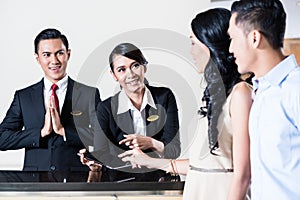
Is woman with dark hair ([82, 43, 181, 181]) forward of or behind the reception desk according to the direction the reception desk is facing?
behind

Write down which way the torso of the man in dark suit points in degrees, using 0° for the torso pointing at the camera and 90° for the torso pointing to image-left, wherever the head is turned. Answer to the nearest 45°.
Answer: approximately 0°

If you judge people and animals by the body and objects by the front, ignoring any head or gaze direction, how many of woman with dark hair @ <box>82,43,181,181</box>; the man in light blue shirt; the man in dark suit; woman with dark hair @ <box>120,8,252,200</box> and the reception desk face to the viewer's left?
2

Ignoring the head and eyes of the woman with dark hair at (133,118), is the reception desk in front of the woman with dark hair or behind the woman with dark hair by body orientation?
in front

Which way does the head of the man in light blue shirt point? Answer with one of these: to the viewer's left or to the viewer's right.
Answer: to the viewer's left

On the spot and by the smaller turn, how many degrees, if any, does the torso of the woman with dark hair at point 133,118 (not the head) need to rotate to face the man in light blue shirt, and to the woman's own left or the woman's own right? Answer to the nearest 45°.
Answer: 0° — they already face them

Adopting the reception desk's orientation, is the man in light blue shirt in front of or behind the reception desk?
in front

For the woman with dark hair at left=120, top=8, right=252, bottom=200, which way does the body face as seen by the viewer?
to the viewer's left

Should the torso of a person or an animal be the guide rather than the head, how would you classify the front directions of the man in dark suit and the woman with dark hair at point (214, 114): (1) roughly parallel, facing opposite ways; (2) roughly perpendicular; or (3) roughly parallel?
roughly perpendicular

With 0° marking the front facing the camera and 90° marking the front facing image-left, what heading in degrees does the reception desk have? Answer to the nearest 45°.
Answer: approximately 0°

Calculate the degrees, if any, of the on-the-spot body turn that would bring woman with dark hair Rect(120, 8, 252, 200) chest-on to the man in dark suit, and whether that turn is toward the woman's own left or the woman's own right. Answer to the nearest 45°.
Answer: approximately 45° to the woman's own right

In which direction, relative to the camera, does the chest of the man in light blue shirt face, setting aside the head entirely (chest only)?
to the viewer's left

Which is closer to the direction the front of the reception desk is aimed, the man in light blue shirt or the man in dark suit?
the man in light blue shirt
